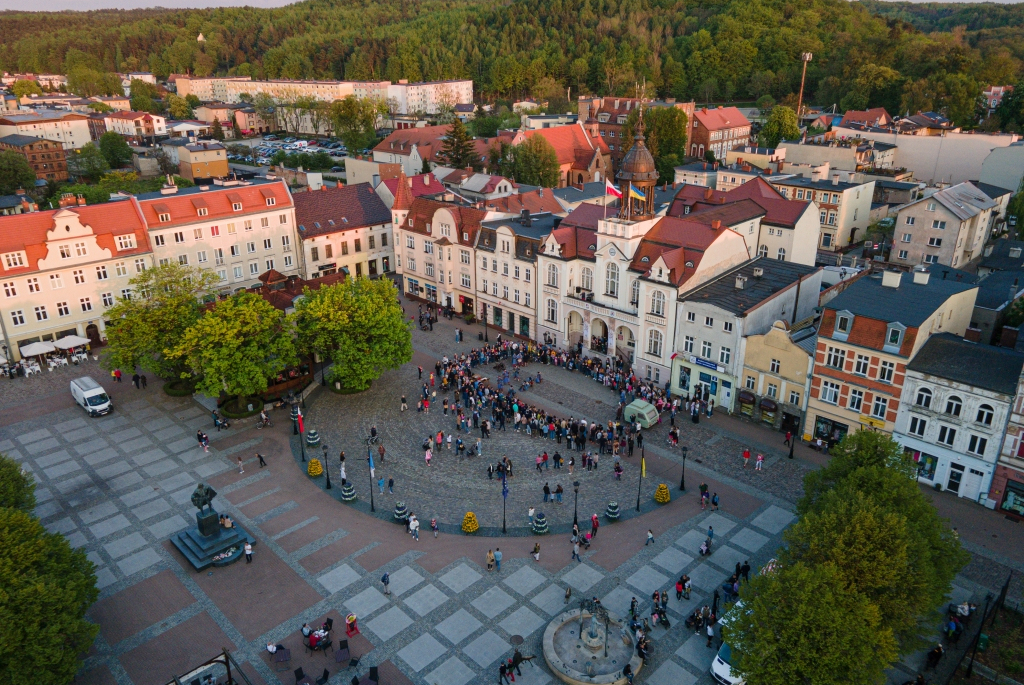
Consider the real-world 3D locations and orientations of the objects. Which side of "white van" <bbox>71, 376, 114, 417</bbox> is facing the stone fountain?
front

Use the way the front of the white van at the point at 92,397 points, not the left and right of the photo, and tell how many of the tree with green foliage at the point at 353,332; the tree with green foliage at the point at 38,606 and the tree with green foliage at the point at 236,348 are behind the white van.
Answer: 0

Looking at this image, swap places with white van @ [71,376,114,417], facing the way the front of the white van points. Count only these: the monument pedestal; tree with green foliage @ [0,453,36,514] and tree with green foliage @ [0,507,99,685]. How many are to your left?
0

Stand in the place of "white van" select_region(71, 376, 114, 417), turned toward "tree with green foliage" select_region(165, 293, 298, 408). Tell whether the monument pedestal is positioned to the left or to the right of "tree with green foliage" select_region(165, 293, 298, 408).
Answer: right

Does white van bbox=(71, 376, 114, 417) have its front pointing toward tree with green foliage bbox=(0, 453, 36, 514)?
no

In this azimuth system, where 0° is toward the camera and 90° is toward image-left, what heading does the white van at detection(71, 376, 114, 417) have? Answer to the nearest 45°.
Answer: approximately 315°

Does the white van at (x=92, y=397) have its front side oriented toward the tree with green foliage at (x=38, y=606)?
no

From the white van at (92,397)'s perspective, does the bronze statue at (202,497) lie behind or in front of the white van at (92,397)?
in front

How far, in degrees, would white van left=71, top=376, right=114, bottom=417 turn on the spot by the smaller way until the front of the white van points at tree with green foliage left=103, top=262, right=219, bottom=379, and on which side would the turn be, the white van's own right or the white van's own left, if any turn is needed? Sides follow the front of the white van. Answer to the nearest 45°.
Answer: approximately 45° to the white van's own left

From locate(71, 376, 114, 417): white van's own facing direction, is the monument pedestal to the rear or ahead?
ahead
